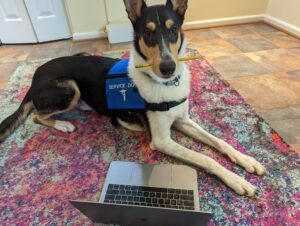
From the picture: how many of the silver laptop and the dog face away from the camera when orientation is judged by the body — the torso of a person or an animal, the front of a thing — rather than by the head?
1

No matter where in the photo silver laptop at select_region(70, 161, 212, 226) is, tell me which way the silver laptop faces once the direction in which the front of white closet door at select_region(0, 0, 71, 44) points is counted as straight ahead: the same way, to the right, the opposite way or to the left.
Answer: the opposite way

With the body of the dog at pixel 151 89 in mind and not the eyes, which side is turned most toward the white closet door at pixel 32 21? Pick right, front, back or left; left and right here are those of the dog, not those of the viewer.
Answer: back

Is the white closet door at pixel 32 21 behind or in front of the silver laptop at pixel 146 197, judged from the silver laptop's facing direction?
in front

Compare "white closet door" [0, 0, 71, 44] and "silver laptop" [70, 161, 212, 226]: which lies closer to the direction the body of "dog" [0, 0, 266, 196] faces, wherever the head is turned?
the silver laptop

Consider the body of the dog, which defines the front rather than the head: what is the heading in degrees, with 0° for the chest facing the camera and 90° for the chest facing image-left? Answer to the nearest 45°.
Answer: approximately 315°

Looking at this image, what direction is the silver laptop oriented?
away from the camera

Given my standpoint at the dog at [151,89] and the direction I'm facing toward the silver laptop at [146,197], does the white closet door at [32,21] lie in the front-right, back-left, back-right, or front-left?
back-right
